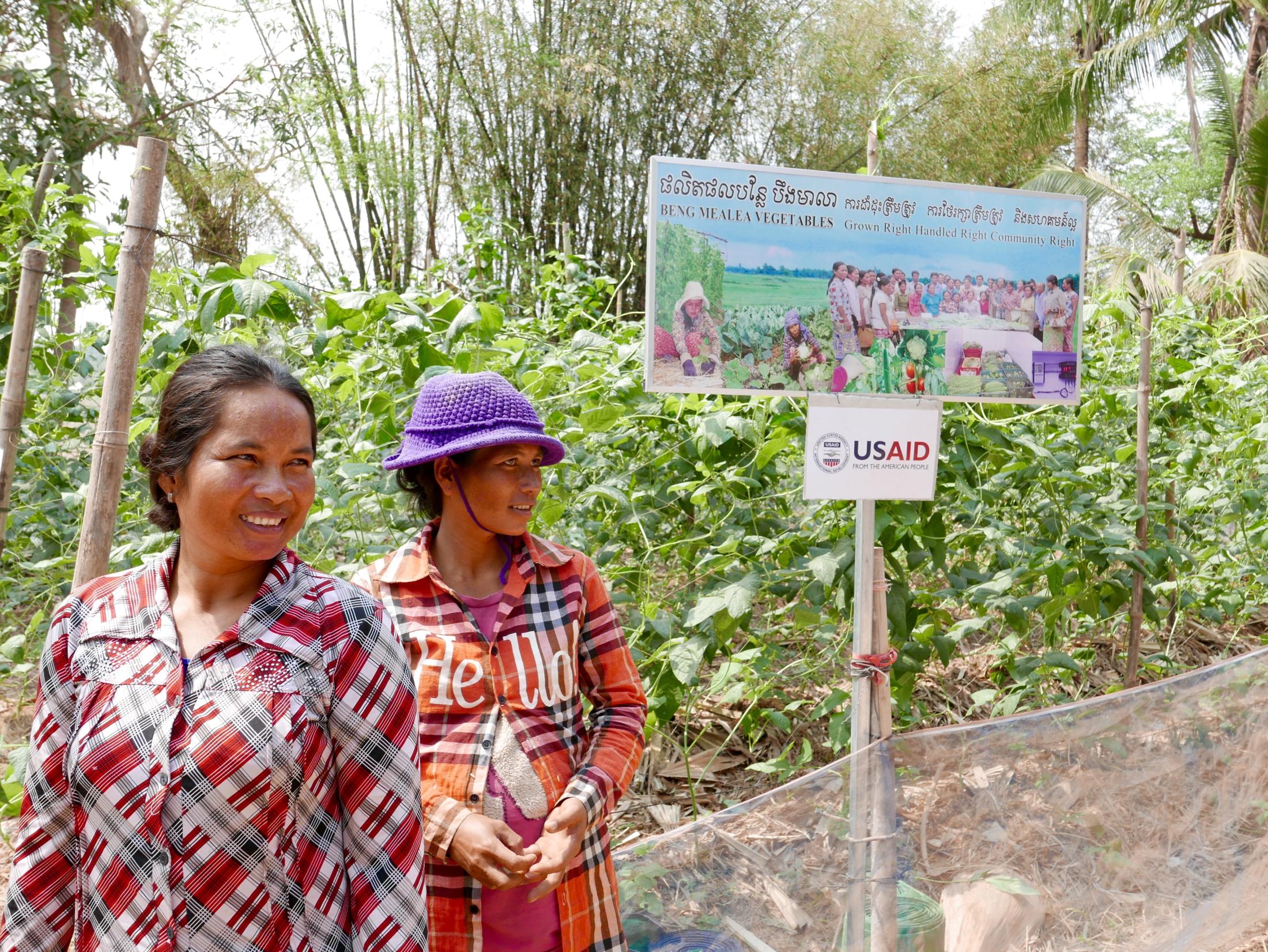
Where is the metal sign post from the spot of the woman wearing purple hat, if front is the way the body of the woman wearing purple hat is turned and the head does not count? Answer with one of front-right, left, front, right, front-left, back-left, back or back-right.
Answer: back-left

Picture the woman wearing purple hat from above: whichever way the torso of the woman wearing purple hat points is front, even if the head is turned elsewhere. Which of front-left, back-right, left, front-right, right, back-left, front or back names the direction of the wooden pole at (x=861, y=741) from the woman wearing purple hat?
back-left

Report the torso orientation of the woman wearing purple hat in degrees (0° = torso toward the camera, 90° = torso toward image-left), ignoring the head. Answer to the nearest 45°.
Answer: approximately 0°

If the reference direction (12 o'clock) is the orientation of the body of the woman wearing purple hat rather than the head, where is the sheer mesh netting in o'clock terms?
The sheer mesh netting is roughly at 8 o'clock from the woman wearing purple hat.

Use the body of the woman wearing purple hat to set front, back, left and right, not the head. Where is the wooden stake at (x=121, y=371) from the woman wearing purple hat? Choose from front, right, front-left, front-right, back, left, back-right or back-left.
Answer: back-right

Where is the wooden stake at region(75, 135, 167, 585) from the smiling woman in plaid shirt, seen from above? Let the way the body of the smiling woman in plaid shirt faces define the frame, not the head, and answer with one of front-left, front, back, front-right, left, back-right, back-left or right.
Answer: back

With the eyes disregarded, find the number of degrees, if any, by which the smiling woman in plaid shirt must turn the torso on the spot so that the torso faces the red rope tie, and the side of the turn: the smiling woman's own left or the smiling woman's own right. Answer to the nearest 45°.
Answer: approximately 135° to the smiling woman's own left

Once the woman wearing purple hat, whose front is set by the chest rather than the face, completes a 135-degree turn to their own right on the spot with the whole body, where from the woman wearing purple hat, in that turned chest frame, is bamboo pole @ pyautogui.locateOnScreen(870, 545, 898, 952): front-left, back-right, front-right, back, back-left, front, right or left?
right

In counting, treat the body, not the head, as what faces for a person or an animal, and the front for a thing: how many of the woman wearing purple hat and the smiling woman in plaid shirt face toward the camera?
2

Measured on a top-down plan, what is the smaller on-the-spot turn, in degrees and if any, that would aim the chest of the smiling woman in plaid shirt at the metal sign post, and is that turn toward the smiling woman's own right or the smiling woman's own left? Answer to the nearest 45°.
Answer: approximately 135° to the smiling woman's own left

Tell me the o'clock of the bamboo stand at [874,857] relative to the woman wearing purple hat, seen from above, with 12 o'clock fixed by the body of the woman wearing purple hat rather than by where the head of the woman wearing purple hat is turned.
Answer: The bamboo stand is roughly at 8 o'clock from the woman wearing purple hat.

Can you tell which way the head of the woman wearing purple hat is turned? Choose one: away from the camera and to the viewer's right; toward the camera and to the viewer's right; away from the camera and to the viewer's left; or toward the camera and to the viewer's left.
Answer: toward the camera and to the viewer's right
